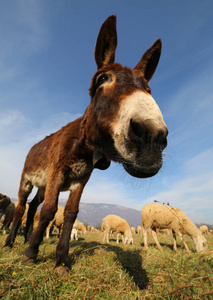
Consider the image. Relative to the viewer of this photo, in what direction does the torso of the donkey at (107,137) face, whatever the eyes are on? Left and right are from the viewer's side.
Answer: facing the viewer and to the right of the viewer
